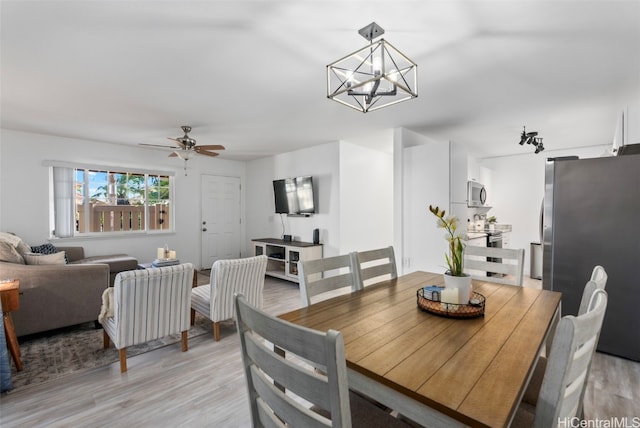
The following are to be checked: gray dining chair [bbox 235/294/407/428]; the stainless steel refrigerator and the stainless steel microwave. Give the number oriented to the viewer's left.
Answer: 1

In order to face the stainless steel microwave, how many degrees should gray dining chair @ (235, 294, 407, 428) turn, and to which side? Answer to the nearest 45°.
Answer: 0° — it already faces it

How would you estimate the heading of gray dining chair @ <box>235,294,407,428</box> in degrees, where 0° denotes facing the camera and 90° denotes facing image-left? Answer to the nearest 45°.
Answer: approximately 225°

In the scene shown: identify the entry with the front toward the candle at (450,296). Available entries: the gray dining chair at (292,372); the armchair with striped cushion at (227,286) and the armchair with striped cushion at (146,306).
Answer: the gray dining chair

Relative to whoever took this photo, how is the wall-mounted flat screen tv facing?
facing the viewer and to the left of the viewer

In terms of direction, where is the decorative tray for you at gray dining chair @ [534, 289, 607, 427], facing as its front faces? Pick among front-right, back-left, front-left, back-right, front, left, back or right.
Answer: front

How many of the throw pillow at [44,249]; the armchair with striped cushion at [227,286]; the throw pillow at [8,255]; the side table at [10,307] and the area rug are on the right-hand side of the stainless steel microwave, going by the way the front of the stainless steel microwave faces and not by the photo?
5

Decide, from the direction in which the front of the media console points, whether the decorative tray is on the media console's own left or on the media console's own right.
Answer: on the media console's own left

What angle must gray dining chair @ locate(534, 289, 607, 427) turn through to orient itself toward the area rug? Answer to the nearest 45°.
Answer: approximately 45° to its left

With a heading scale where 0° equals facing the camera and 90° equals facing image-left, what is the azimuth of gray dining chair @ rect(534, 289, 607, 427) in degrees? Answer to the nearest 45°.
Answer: approximately 135°

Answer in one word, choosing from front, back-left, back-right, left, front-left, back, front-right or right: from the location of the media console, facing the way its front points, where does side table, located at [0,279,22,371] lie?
front

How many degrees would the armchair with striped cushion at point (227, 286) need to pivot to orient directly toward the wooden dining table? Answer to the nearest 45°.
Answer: approximately 135° to its left

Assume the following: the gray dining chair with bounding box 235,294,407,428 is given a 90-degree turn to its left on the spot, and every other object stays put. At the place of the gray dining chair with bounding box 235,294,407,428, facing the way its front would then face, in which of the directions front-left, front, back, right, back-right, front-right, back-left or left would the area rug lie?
front

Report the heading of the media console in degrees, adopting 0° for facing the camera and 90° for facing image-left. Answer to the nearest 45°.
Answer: approximately 45°

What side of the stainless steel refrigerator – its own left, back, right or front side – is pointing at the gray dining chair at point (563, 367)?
left
